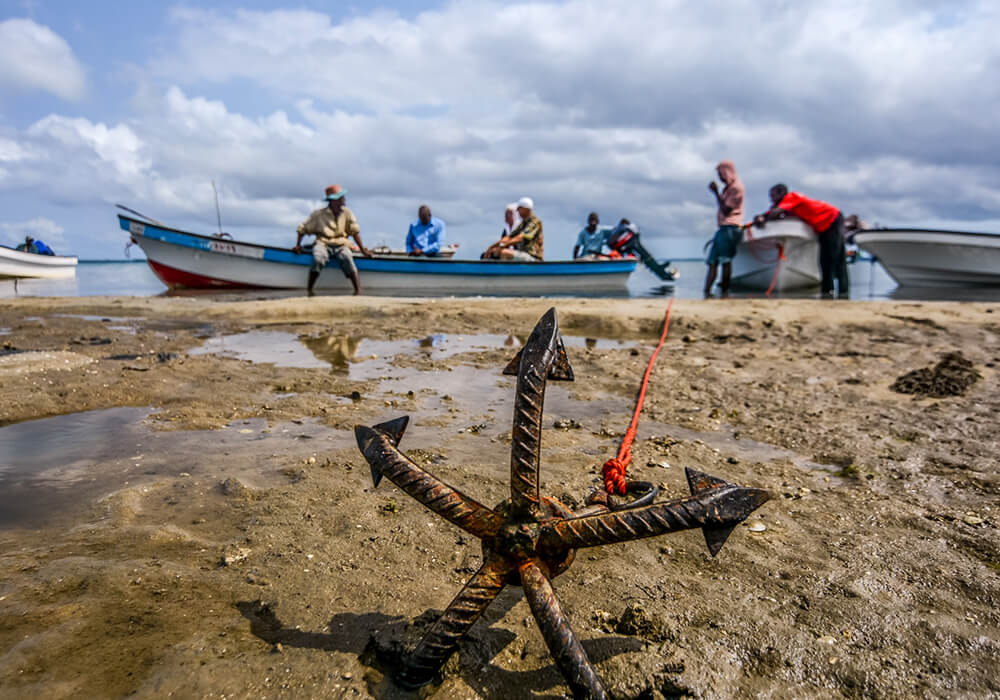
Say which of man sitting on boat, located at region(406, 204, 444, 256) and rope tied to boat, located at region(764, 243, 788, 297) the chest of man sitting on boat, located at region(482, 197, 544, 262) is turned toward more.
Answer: the man sitting on boat

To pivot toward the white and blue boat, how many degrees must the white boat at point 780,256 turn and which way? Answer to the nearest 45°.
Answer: approximately 45° to its right

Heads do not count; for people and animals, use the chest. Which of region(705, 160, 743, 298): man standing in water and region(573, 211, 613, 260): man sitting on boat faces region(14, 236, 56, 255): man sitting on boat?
the man standing in water

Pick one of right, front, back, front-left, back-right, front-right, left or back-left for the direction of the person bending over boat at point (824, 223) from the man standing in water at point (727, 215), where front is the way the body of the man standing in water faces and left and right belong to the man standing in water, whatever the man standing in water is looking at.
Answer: back-right

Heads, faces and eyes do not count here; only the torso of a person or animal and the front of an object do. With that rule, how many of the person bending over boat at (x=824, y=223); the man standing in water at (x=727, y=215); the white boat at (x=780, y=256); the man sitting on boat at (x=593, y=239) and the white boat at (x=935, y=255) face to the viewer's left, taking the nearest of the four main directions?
3

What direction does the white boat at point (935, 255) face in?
to the viewer's left

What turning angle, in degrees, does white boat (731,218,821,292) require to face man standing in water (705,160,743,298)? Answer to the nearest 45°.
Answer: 0° — it already faces them

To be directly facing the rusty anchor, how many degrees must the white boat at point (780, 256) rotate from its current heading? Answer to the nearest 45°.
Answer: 0° — it already faces it

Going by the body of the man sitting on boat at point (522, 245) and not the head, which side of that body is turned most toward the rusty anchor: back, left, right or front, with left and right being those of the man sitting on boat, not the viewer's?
left

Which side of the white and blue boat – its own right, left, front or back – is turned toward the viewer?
left

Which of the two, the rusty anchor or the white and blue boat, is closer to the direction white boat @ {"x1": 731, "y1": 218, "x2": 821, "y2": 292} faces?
the rusty anchor

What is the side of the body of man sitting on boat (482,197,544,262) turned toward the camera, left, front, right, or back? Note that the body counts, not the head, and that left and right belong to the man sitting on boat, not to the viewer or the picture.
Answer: left

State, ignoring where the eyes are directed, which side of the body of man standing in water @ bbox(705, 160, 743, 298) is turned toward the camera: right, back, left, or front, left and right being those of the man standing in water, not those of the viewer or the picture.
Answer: left

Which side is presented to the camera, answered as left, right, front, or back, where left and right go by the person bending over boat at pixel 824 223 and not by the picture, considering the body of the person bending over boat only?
left
